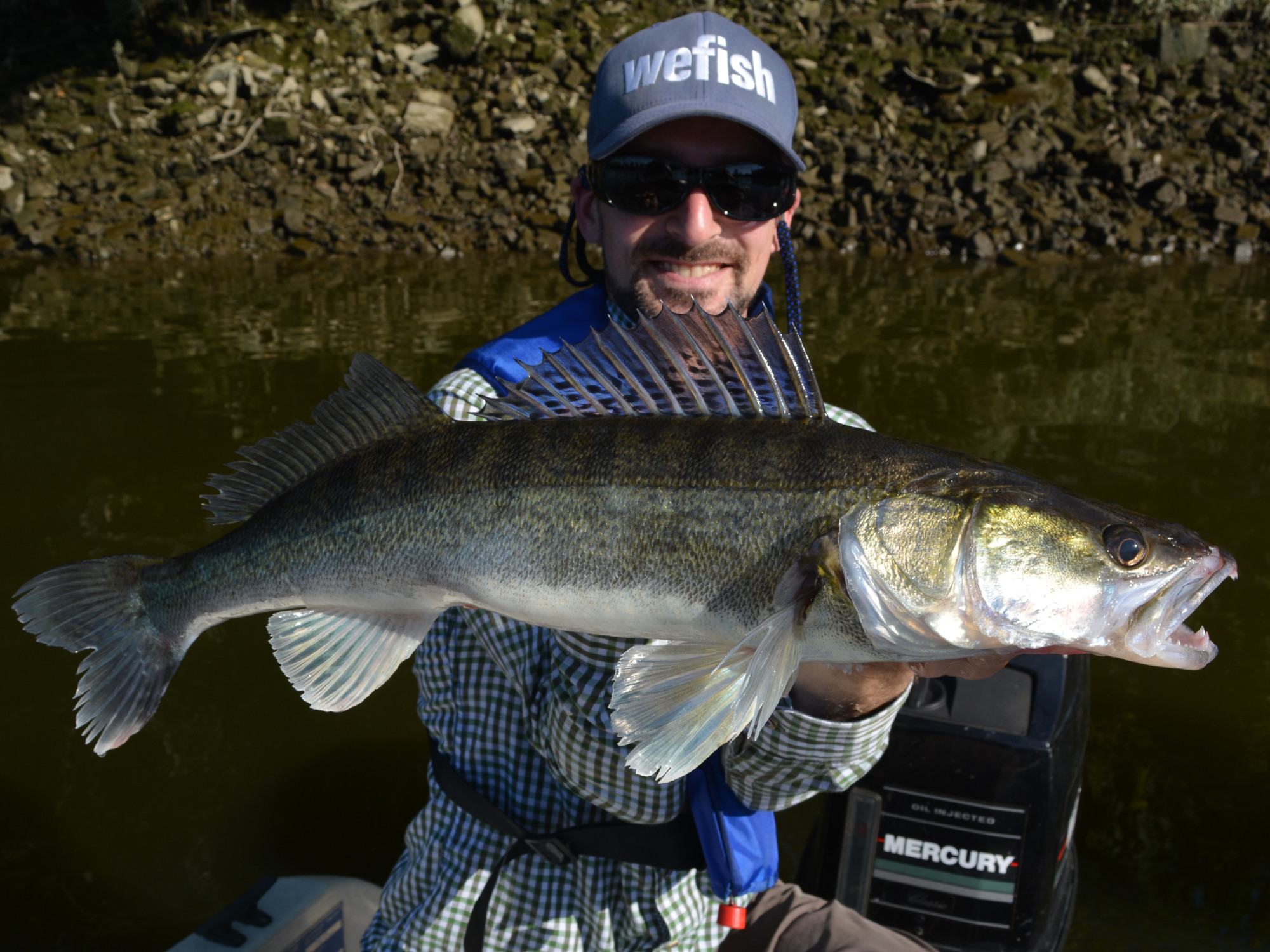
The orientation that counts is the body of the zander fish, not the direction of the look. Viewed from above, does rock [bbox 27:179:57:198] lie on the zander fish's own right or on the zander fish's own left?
on the zander fish's own left

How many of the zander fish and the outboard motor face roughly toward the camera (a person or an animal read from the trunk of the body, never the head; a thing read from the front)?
1

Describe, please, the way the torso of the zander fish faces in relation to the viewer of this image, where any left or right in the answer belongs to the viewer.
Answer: facing to the right of the viewer

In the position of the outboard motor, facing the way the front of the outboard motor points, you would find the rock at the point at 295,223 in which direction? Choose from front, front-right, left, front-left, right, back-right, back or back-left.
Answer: back-right

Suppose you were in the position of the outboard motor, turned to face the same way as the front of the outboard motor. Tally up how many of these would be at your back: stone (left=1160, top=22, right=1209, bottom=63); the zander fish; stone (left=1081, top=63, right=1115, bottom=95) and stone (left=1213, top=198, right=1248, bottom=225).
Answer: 3

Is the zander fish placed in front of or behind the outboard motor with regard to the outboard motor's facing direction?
in front

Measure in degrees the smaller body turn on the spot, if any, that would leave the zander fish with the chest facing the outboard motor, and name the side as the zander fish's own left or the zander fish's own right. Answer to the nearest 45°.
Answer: approximately 45° to the zander fish's own left

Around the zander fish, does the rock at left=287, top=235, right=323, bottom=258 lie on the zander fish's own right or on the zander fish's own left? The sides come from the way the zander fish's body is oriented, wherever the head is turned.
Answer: on the zander fish's own left

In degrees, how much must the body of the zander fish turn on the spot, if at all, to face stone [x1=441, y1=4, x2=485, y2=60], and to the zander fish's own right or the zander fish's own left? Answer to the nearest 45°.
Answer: approximately 90° to the zander fish's own left

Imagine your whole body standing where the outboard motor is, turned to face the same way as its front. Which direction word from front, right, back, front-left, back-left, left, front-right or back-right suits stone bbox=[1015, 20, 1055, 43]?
back

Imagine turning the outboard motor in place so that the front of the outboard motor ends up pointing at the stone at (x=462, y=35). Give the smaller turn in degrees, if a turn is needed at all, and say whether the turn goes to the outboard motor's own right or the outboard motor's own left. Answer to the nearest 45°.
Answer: approximately 135° to the outboard motor's own right

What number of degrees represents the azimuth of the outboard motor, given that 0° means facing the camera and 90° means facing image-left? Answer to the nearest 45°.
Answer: approximately 0°

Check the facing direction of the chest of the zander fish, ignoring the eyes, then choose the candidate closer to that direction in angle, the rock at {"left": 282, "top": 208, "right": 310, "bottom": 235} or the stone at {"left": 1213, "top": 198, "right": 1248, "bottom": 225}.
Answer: the stone

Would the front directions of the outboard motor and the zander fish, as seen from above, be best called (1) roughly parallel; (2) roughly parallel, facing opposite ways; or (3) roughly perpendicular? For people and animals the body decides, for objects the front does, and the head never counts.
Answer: roughly perpendicular
